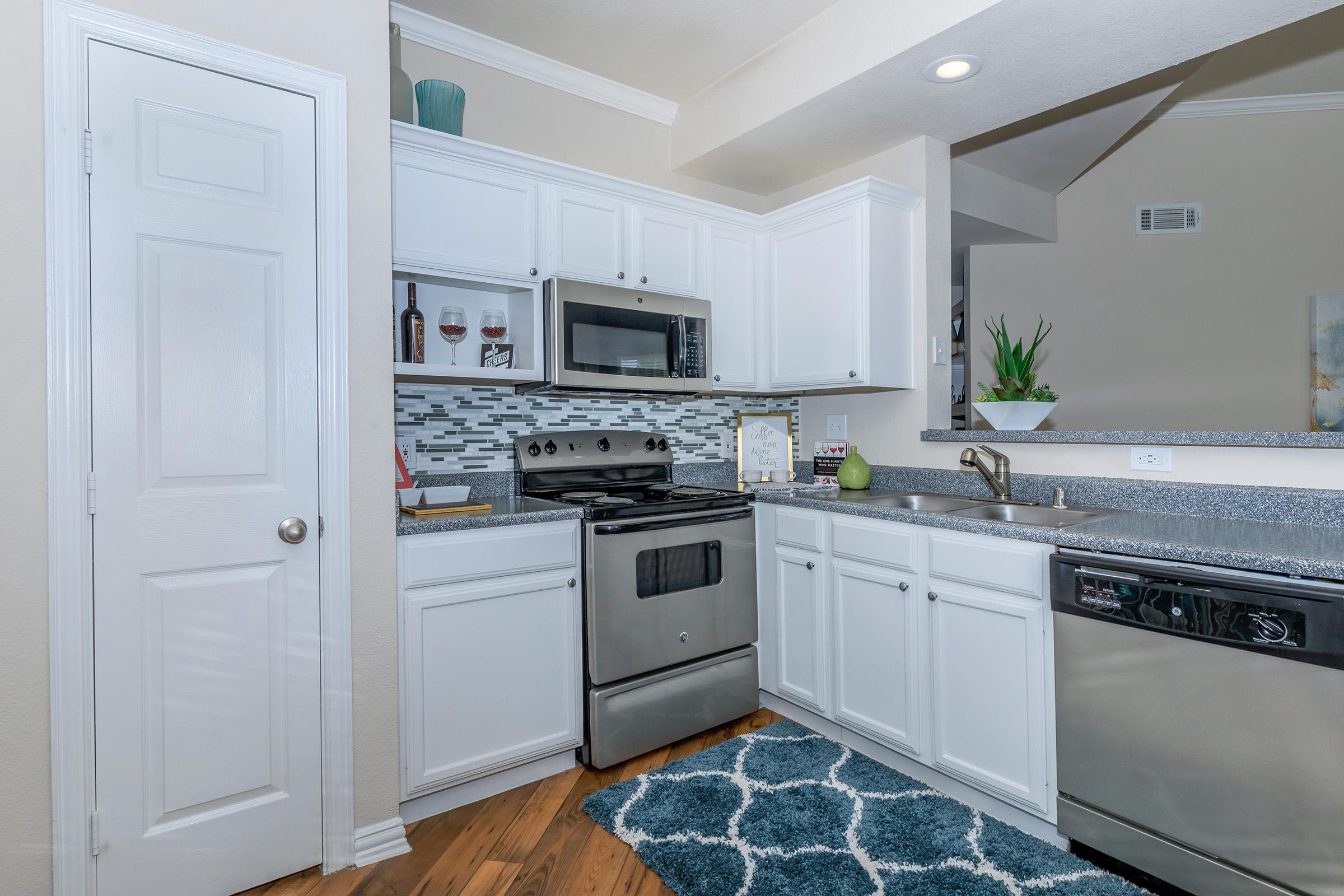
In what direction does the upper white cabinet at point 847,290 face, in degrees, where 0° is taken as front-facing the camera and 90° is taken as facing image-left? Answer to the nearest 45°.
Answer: approximately 45°

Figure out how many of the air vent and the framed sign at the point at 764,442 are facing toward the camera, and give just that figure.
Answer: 2

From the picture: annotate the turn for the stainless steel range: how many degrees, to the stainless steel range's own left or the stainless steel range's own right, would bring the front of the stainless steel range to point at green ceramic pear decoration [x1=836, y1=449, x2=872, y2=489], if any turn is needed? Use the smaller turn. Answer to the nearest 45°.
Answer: approximately 90° to the stainless steel range's own left

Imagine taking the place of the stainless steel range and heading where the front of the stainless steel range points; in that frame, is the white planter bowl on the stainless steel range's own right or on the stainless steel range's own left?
on the stainless steel range's own left

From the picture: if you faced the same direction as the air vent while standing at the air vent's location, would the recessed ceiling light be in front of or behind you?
in front

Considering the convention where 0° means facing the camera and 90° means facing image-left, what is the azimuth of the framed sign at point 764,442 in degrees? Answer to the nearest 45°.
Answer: approximately 0°

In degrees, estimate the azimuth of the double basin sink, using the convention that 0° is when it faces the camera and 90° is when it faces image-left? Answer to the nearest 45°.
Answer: approximately 45°

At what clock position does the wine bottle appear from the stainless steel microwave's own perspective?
The wine bottle is roughly at 4 o'clock from the stainless steel microwave.
